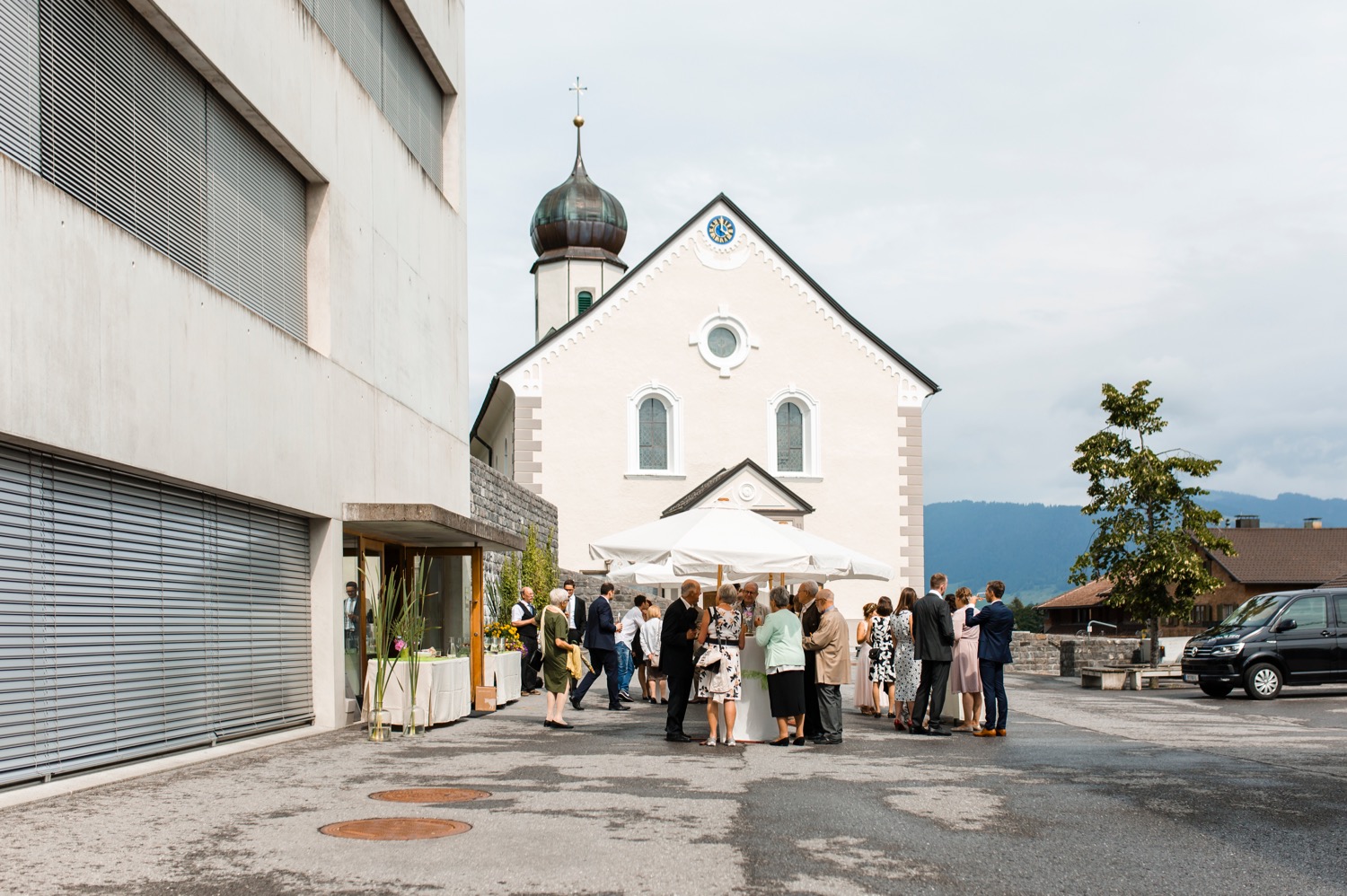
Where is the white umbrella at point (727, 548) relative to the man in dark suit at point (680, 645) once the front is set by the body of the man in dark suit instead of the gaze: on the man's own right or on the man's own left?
on the man's own left

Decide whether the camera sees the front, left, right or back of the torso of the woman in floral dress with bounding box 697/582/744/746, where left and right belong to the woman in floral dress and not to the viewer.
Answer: back

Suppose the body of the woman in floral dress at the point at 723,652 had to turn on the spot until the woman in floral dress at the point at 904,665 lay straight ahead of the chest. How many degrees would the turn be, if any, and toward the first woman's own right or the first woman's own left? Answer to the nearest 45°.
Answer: approximately 45° to the first woman's own right

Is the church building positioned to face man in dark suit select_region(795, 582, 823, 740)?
yes

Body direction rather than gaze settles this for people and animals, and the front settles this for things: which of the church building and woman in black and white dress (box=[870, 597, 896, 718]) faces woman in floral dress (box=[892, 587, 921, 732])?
the church building

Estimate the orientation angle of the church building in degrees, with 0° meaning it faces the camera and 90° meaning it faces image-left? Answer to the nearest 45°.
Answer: approximately 0°

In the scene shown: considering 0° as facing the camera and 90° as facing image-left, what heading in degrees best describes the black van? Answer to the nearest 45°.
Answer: approximately 45°

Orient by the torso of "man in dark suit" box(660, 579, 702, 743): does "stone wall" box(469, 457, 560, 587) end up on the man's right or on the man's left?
on the man's left

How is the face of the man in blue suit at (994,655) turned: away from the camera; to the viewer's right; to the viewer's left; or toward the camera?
to the viewer's left

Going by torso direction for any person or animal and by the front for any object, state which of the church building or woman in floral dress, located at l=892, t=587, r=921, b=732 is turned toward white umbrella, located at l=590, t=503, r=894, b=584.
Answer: the church building

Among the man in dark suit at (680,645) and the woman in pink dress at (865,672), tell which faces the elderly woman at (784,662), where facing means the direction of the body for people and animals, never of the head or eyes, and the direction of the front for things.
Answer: the man in dark suit

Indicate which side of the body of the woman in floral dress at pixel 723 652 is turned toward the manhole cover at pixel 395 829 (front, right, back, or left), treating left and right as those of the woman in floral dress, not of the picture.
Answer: back

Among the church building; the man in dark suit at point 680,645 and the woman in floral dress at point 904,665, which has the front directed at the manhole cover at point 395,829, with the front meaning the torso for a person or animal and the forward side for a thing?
the church building
